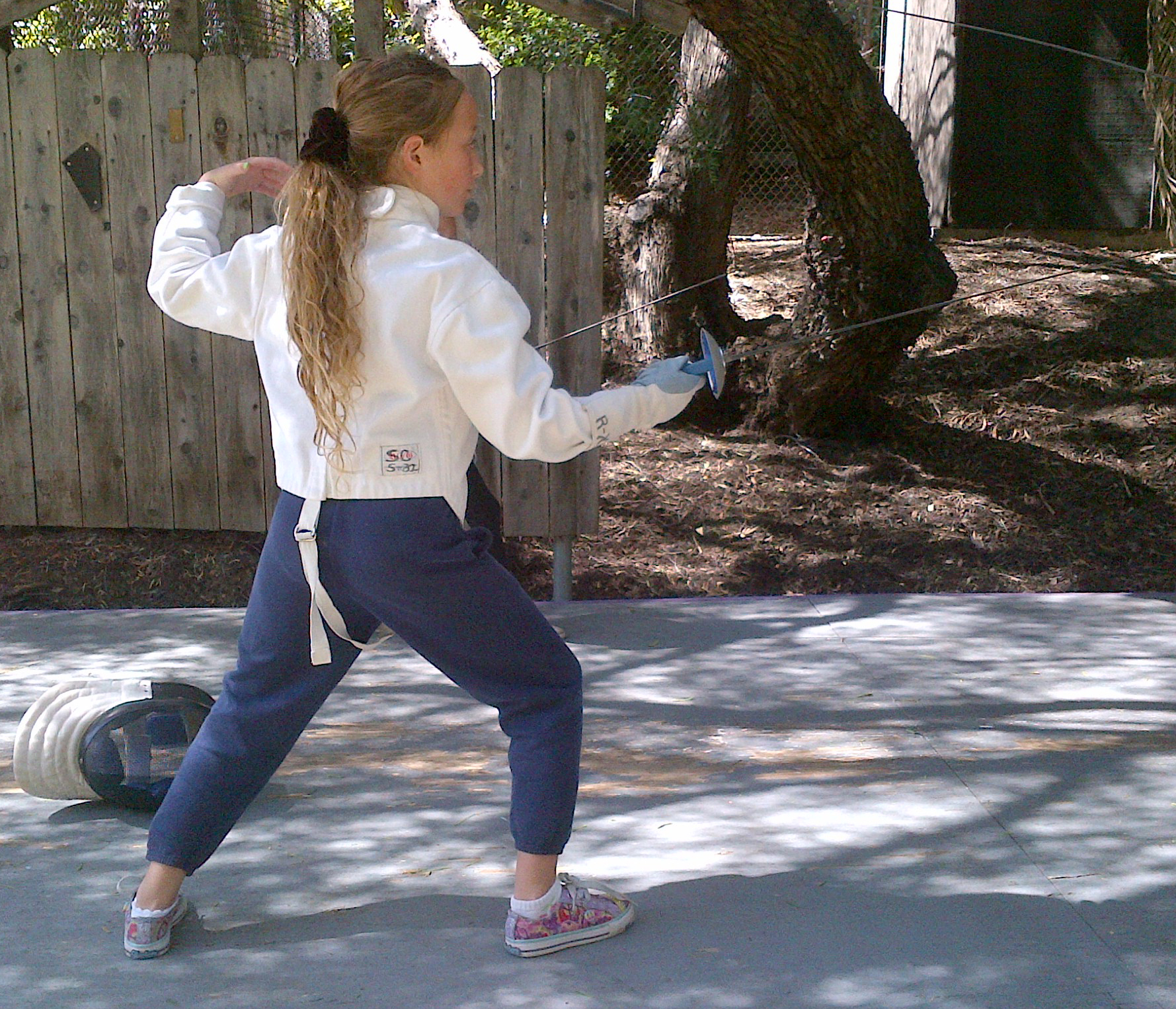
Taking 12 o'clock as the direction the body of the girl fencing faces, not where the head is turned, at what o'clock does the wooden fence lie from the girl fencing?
The wooden fence is roughly at 10 o'clock from the girl fencing.

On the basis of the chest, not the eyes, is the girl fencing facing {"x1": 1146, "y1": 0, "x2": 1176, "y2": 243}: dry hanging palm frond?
yes

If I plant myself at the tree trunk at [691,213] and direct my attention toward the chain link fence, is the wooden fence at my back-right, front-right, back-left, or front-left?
back-left

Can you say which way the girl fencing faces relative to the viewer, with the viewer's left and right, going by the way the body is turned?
facing away from the viewer and to the right of the viewer

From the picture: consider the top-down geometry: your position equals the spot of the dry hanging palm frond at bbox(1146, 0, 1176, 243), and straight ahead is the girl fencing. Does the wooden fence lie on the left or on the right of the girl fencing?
right

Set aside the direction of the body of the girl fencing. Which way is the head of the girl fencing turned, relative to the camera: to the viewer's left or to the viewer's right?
to the viewer's right

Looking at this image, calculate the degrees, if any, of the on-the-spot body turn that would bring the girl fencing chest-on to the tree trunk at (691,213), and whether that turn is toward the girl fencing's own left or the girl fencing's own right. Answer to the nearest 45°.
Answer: approximately 45° to the girl fencing's own left

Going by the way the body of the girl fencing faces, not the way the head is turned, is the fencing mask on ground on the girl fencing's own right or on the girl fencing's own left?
on the girl fencing's own left
